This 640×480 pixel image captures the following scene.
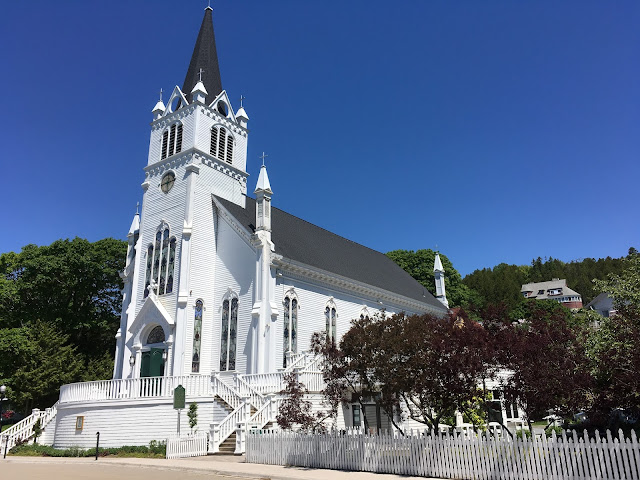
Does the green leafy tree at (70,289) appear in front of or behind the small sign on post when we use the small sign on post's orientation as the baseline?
behind

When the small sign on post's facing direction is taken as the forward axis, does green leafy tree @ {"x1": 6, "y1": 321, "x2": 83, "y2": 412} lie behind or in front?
behind

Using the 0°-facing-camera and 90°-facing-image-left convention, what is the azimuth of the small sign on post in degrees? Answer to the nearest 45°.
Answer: approximately 0°

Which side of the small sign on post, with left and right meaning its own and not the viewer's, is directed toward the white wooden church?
back

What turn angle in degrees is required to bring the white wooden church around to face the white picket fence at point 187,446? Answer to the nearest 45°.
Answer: approximately 45° to its left

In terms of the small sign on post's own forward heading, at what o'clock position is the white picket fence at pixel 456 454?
The white picket fence is roughly at 11 o'clock from the small sign on post.

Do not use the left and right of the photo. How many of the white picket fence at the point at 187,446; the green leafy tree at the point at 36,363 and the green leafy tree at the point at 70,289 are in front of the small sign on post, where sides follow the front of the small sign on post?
1

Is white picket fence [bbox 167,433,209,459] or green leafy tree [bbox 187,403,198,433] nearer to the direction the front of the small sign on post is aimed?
the white picket fence
